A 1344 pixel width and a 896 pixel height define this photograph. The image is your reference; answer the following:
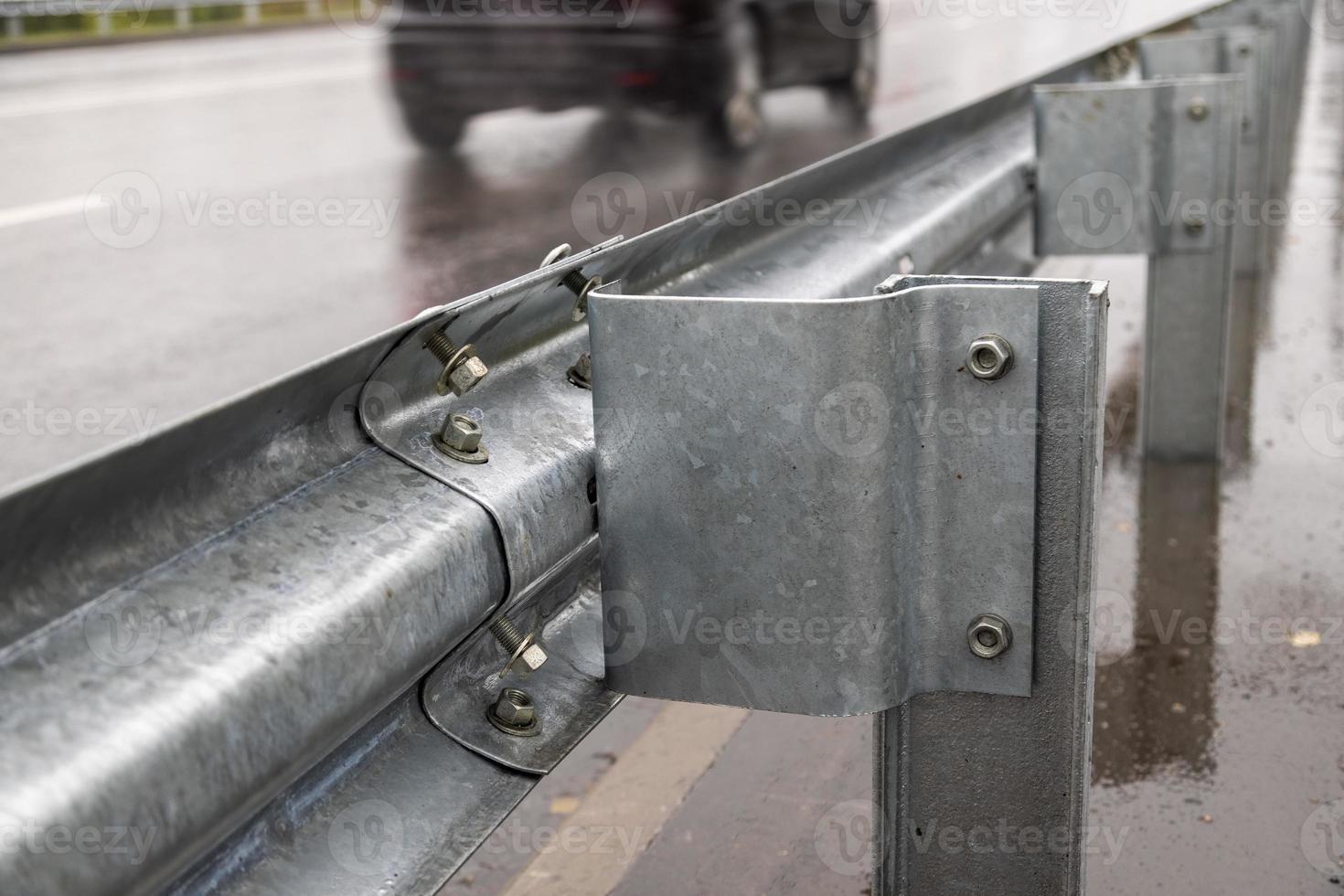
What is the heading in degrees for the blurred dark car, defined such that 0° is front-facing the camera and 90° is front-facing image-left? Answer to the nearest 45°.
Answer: approximately 225°

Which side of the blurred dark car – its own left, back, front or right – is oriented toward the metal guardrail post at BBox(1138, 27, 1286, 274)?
right

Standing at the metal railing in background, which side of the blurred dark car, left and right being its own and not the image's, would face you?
left
